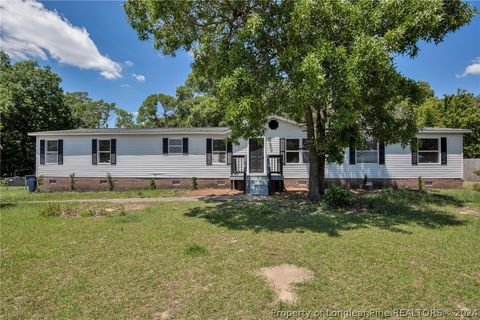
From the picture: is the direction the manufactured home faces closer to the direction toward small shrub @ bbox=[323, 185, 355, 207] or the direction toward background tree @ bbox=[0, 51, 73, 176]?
the small shrub

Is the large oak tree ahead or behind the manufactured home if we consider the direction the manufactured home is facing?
ahead

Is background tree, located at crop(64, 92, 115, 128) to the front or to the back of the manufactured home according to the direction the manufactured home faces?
to the back

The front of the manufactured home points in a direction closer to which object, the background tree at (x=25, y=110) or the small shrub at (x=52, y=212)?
the small shrub

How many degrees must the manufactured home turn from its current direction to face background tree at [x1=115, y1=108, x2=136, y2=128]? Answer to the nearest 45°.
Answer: approximately 135° to its right

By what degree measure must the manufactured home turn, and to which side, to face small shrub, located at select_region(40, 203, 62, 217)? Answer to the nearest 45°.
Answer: approximately 45° to its right

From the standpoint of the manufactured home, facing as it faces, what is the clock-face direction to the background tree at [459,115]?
The background tree is roughly at 8 o'clock from the manufactured home.

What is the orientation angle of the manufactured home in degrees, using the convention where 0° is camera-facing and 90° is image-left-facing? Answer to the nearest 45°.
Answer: approximately 0°
